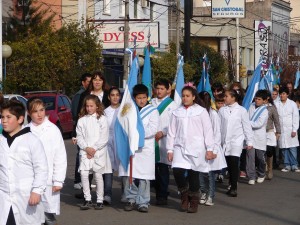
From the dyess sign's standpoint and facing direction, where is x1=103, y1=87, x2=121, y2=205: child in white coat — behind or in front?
in front

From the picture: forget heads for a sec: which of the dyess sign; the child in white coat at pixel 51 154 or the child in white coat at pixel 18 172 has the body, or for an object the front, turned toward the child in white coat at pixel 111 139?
the dyess sign

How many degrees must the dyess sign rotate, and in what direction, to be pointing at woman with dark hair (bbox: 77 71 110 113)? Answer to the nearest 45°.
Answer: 0° — it already faces them

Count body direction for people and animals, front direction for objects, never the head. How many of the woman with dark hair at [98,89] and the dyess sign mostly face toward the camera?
2

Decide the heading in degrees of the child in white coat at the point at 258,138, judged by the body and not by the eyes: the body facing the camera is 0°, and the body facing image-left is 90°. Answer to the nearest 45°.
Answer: approximately 45°

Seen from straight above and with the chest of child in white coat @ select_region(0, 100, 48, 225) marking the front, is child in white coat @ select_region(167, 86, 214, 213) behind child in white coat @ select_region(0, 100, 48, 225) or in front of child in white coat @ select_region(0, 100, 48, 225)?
behind

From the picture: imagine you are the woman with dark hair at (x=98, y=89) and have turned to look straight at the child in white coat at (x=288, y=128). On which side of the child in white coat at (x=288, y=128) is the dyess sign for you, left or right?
left

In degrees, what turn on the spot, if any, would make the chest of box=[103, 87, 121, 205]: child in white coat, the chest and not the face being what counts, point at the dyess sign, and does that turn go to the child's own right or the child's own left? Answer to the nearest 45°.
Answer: approximately 180°
